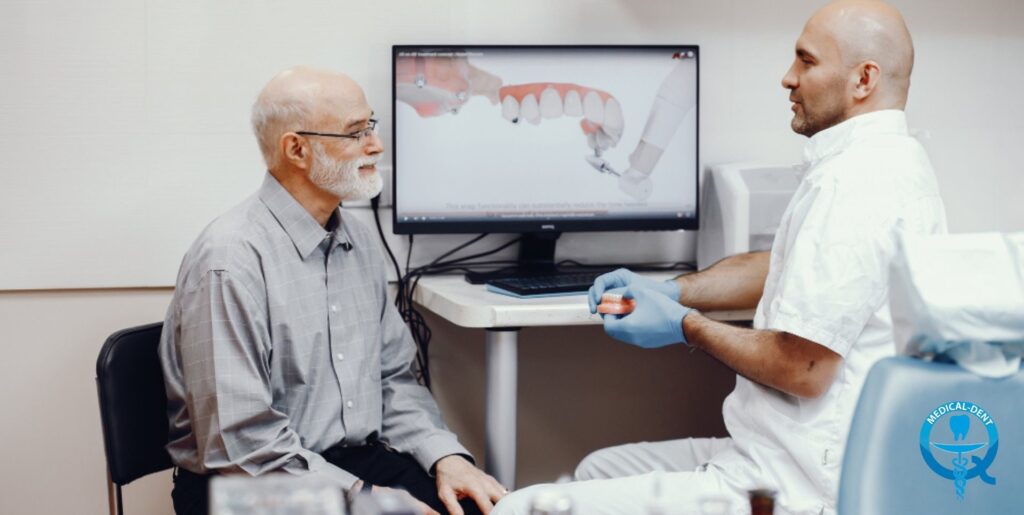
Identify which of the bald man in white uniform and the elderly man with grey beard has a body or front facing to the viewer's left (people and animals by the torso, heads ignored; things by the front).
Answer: the bald man in white uniform

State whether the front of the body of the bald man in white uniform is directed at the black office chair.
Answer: yes

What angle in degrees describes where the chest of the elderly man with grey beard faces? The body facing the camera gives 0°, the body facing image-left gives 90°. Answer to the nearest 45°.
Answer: approximately 315°

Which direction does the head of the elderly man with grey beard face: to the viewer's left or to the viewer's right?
to the viewer's right

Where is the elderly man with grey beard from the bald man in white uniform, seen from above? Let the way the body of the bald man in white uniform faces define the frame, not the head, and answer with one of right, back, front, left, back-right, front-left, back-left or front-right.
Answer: front

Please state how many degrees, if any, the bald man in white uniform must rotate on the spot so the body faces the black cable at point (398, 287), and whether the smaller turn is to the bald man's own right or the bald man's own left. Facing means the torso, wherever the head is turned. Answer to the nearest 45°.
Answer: approximately 45° to the bald man's own right

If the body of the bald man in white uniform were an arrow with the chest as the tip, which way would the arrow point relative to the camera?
to the viewer's left

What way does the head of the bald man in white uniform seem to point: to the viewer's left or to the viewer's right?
to the viewer's left

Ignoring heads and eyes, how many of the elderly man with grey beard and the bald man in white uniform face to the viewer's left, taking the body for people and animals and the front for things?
1

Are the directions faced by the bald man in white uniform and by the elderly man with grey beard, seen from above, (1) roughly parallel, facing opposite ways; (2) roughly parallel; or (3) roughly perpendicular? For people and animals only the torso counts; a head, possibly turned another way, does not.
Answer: roughly parallel, facing opposite ways
